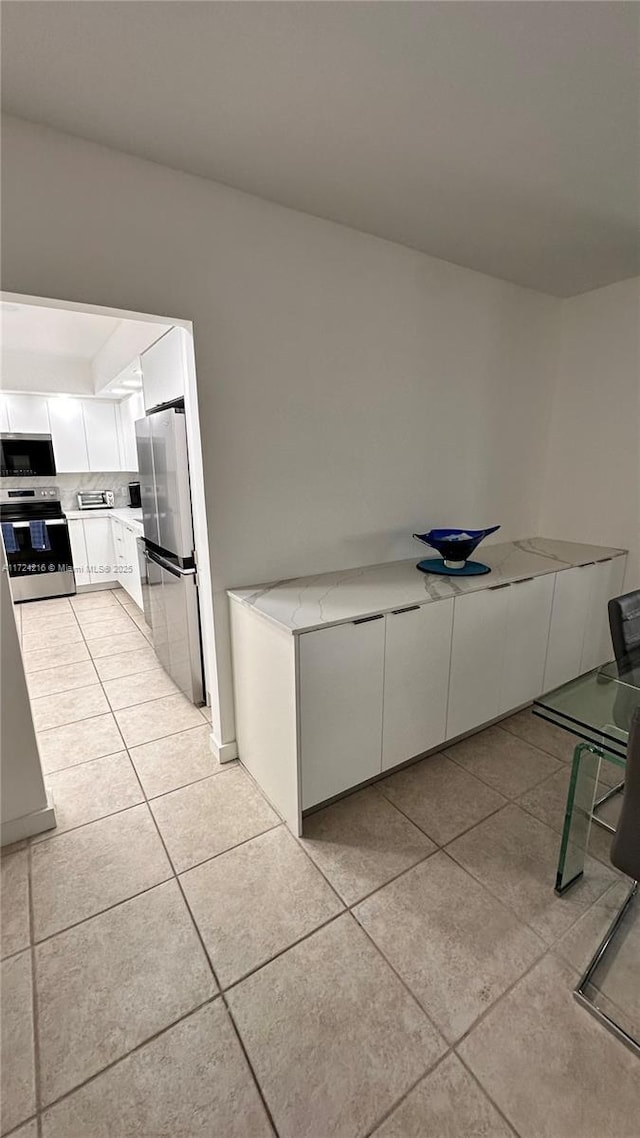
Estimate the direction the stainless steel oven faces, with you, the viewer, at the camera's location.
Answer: facing the viewer

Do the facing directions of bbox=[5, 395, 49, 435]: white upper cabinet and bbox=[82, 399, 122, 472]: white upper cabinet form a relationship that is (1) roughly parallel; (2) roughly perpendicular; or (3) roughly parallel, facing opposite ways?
roughly parallel

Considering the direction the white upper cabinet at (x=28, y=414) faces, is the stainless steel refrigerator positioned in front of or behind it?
in front

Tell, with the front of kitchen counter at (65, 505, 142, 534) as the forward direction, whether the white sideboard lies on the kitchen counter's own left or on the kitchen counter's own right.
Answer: on the kitchen counter's own left

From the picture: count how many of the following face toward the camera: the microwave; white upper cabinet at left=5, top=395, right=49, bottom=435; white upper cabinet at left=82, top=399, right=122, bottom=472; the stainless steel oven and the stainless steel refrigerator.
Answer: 4

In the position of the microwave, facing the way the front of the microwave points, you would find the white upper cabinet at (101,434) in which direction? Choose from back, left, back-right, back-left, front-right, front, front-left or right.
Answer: left

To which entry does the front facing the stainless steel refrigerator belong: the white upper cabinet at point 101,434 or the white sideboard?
the white upper cabinet

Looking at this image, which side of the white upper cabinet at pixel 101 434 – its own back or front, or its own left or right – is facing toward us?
front

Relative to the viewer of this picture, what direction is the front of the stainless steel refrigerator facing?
facing to the left of the viewer

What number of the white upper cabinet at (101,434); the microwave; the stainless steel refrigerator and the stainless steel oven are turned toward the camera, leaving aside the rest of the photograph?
3

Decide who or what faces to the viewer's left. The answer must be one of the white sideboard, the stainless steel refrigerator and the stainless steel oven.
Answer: the stainless steel refrigerator

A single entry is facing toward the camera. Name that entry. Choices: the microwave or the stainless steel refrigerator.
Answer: the microwave

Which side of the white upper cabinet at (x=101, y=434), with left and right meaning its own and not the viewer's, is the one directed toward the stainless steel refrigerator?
front

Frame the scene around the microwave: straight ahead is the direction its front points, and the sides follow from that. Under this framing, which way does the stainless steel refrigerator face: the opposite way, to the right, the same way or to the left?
to the right

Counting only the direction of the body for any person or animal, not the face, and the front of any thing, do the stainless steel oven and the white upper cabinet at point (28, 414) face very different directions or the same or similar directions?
same or similar directions
